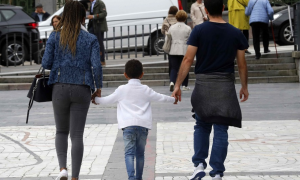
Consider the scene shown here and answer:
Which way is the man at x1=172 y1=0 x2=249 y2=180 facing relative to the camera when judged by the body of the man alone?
away from the camera

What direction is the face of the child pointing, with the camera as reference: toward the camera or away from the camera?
away from the camera

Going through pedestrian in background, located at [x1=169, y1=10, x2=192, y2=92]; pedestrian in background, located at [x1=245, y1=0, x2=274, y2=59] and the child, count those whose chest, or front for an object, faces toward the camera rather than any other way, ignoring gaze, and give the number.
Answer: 0

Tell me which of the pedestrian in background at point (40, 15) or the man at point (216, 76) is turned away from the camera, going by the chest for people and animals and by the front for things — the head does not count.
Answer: the man

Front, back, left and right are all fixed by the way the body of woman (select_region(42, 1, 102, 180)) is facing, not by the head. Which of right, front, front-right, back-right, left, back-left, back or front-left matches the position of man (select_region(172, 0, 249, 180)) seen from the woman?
right

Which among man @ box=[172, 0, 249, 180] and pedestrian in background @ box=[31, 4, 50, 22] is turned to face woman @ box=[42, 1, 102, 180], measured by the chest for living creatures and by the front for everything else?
the pedestrian in background

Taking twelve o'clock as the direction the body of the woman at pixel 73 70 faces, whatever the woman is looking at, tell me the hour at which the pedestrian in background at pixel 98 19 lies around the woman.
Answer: The pedestrian in background is roughly at 12 o'clock from the woman.

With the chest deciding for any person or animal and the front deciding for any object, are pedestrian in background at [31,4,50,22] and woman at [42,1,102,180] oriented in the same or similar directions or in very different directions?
very different directions

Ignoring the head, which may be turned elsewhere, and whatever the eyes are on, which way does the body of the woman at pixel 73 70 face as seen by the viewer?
away from the camera

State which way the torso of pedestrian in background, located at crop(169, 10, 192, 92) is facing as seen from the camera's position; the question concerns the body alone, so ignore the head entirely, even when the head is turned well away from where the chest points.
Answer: away from the camera

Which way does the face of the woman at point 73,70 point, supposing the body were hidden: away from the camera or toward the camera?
away from the camera

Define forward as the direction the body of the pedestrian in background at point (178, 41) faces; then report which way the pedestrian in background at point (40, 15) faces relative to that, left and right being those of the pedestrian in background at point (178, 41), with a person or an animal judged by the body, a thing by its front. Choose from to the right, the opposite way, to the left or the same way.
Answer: the opposite way

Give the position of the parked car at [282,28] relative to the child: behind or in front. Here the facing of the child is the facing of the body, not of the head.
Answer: in front

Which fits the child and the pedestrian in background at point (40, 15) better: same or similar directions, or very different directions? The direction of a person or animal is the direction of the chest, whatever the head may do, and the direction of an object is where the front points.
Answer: very different directions

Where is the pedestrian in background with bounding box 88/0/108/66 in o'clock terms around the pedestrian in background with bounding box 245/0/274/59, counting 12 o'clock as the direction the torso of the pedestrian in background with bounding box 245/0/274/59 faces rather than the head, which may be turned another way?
the pedestrian in background with bounding box 88/0/108/66 is roughly at 9 o'clock from the pedestrian in background with bounding box 245/0/274/59.

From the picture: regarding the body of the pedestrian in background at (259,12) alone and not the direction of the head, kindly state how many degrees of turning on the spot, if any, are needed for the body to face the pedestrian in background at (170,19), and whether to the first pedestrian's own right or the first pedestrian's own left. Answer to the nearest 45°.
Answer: approximately 135° to the first pedestrian's own left

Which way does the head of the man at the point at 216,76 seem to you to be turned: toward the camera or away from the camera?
away from the camera

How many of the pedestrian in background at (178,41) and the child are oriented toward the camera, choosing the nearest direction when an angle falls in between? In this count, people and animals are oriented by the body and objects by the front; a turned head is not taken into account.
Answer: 0
